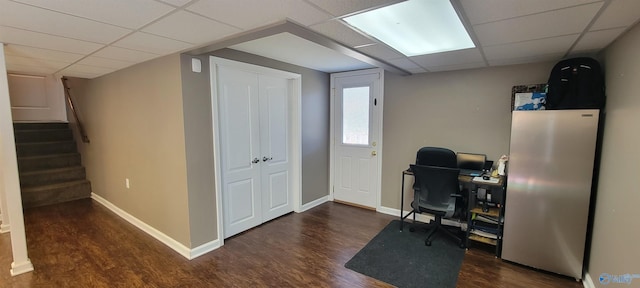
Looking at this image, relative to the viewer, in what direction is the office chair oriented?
away from the camera

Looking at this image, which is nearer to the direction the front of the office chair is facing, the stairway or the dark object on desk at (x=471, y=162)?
the dark object on desk

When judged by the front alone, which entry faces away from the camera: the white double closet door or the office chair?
the office chair

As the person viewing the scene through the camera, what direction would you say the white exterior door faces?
facing the viewer and to the left of the viewer

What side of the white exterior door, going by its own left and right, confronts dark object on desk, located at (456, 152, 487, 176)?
left

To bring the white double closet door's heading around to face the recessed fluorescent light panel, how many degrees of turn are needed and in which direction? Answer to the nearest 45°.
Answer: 0° — it already faces it

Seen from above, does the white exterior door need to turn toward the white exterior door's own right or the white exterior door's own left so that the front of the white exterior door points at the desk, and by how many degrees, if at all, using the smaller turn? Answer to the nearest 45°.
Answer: approximately 90° to the white exterior door's own left

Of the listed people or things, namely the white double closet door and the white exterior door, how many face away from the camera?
0

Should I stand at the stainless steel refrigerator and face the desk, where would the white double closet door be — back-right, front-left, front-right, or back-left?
front-left

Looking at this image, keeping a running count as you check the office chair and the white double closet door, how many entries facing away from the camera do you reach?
1

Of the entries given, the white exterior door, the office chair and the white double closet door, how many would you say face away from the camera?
1

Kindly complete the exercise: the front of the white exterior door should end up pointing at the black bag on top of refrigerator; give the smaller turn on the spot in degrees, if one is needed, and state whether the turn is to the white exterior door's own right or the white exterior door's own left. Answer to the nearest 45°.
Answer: approximately 90° to the white exterior door's own left

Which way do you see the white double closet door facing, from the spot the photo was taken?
facing the viewer and to the right of the viewer

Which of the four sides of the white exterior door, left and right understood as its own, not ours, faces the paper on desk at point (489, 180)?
left

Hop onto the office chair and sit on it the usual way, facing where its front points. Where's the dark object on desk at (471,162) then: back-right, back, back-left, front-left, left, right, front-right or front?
front-right
